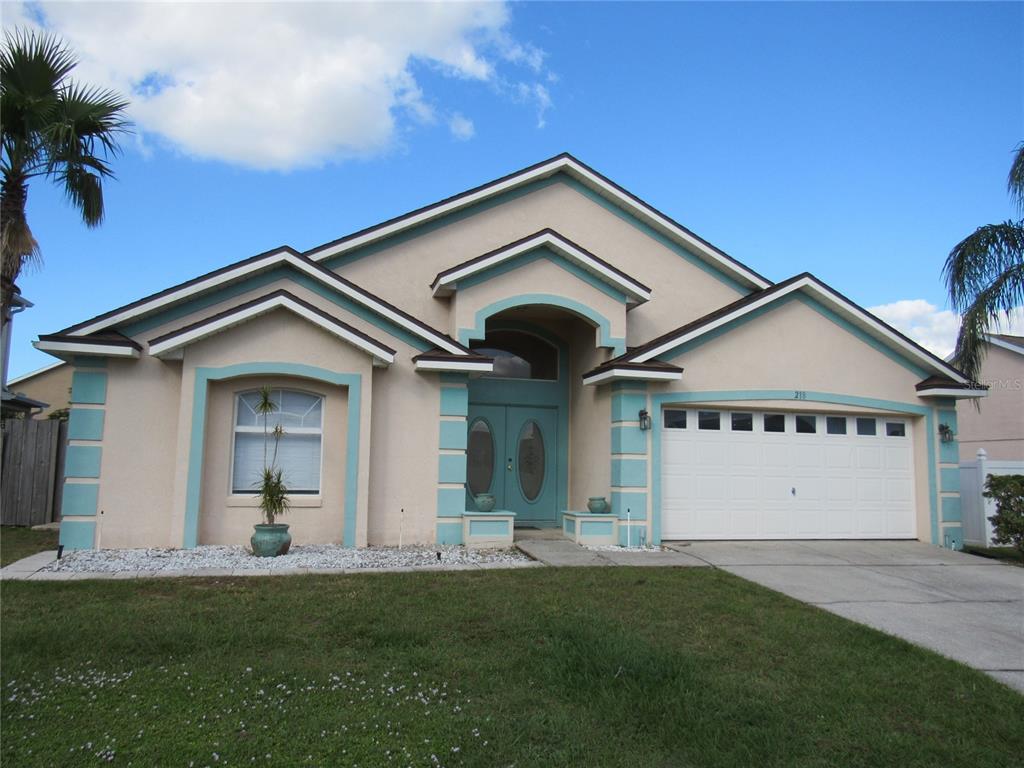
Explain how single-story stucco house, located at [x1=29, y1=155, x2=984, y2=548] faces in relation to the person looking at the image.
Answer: facing the viewer

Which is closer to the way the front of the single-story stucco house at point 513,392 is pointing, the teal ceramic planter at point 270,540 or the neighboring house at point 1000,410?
the teal ceramic planter

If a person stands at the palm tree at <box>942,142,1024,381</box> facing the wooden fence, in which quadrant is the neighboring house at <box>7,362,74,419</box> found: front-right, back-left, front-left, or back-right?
front-right

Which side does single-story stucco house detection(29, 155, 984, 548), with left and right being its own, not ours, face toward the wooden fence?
right

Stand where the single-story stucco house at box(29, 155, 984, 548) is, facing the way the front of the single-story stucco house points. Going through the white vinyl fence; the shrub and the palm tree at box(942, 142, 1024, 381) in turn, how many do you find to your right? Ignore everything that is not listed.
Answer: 0

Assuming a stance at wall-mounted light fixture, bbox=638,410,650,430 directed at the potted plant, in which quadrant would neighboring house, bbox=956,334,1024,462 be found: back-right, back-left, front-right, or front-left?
back-right

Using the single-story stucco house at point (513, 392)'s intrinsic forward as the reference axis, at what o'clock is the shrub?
The shrub is roughly at 9 o'clock from the single-story stucco house.

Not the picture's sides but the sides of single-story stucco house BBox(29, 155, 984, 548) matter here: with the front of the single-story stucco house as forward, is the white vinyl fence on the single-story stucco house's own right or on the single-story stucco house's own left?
on the single-story stucco house's own left

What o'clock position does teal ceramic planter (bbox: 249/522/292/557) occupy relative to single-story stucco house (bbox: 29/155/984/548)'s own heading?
The teal ceramic planter is roughly at 2 o'clock from the single-story stucco house.

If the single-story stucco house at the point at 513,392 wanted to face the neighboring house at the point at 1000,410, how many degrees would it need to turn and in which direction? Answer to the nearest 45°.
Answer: approximately 135° to its left

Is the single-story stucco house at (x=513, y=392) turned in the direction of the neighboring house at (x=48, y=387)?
no

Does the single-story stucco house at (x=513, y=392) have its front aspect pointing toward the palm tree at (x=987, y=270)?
no
